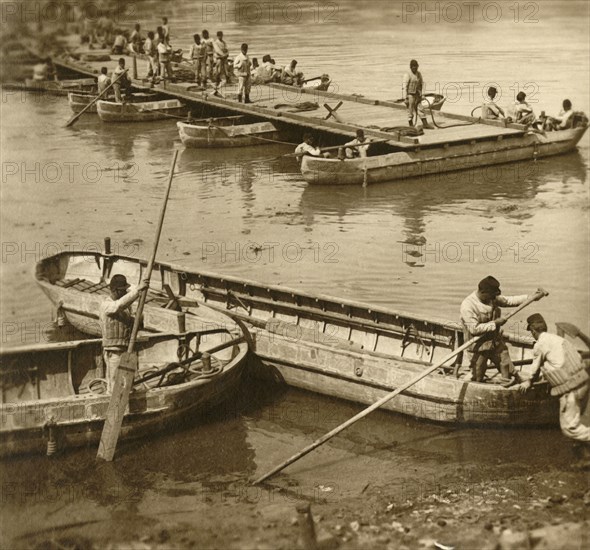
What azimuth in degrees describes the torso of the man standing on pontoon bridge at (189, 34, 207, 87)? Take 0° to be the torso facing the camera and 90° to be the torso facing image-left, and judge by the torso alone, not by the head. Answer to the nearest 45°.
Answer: approximately 0°

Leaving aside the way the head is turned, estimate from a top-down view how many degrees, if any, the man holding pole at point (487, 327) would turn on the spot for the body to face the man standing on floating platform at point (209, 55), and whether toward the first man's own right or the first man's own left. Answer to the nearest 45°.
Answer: approximately 180°

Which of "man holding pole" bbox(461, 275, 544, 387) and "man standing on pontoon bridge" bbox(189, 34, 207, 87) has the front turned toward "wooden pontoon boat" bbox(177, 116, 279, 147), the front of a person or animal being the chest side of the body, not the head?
the man standing on pontoon bridge

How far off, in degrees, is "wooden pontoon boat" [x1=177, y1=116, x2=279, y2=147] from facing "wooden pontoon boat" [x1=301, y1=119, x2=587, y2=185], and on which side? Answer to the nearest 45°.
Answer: approximately 135° to its left

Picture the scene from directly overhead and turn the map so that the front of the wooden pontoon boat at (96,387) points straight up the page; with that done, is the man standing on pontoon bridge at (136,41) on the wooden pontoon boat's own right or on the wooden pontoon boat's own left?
on the wooden pontoon boat's own left

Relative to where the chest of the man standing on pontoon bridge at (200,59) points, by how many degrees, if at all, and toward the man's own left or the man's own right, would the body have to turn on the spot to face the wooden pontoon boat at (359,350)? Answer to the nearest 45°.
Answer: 0° — they already face it

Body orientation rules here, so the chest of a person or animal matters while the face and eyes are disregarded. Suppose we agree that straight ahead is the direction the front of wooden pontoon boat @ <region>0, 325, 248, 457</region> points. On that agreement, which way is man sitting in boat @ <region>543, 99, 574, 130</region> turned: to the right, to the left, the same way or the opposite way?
the opposite way

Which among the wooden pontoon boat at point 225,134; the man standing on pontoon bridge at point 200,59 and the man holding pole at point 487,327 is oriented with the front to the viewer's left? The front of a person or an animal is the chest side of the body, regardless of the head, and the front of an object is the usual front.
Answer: the wooden pontoon boat

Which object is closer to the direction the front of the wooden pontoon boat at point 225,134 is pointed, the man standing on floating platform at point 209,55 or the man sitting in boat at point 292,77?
the man standing on floating platform

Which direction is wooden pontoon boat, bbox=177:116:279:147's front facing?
to the viewer's left

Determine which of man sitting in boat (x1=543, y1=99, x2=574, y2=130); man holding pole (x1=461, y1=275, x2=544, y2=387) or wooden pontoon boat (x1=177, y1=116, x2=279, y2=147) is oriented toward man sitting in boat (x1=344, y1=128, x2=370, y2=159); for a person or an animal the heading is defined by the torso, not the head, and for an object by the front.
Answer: man sitting in boat (x1=543, y1=99, x2=574, y2=130)
